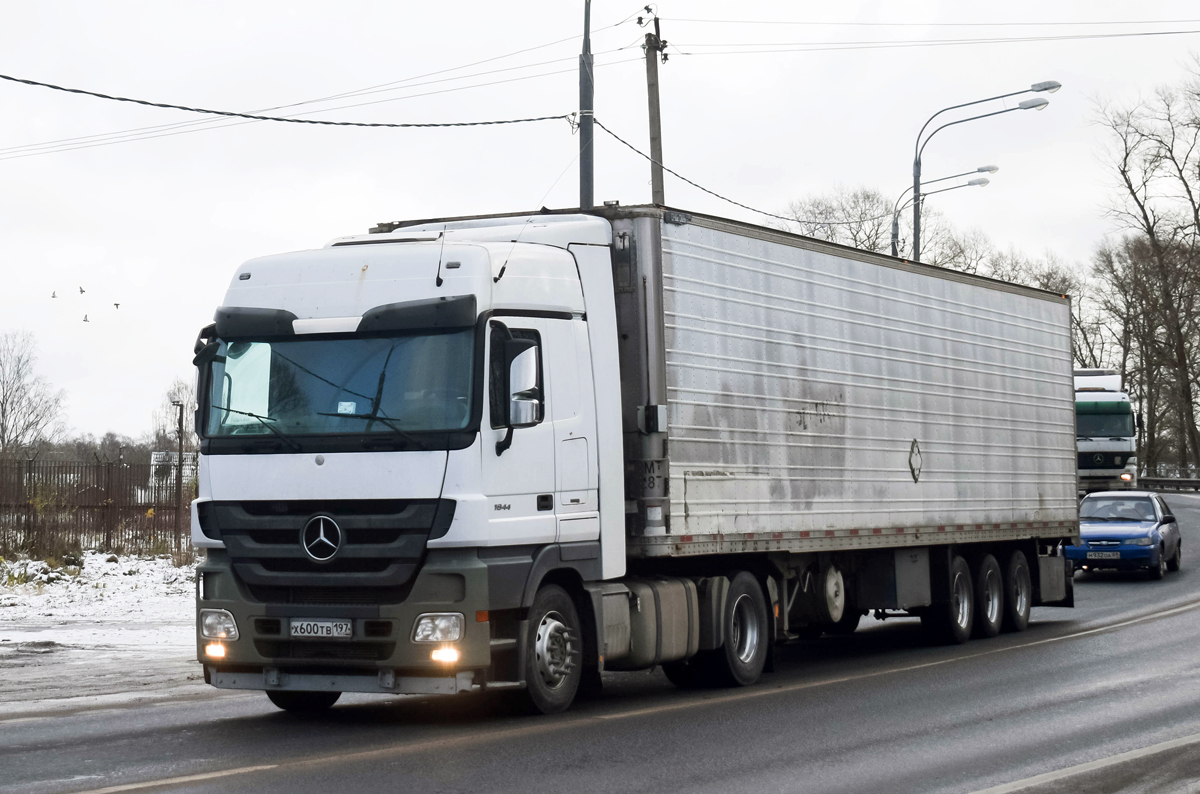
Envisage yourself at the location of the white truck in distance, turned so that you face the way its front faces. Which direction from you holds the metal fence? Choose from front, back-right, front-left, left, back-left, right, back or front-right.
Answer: front-right

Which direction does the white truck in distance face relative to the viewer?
toward the camera

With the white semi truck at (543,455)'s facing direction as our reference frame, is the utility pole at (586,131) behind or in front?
behind

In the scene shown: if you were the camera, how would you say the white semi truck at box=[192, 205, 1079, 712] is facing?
facing the viewer and to the left of the viewer

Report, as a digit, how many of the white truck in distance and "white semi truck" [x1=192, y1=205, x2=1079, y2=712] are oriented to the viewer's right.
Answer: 0

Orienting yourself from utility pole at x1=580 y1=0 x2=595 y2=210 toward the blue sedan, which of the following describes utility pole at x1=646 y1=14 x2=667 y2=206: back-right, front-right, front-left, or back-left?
front-left

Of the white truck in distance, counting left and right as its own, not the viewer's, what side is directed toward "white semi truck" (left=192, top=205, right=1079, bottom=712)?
front

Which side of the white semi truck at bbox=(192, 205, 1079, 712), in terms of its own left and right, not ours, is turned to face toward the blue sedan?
back

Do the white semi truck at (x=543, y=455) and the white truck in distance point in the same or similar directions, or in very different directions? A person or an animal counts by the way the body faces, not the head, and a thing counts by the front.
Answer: same or similar directions

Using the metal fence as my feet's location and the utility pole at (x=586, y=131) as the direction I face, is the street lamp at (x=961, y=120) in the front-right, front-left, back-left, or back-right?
front-left

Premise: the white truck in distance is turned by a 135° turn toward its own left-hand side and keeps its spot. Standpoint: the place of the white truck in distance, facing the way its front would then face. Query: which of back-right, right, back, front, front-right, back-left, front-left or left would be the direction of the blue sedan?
back-right
